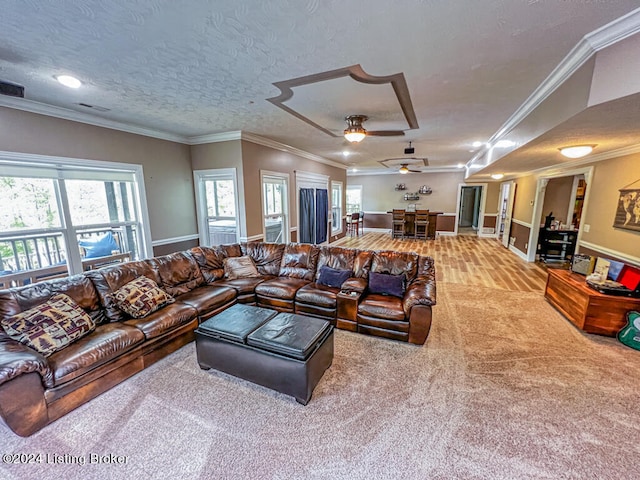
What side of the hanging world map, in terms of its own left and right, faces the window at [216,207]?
front

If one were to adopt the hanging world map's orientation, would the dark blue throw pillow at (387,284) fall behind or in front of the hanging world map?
in front

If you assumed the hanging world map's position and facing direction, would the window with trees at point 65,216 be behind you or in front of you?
in front

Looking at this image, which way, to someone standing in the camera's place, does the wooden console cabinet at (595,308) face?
facing the viewer and to the left of the viewer

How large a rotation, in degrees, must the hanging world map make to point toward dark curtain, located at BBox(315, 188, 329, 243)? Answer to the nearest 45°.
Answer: approximately 45° to its right

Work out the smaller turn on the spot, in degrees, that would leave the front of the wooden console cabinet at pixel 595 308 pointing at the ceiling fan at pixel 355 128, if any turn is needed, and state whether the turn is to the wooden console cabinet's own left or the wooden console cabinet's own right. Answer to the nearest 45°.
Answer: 0° — it already faces it

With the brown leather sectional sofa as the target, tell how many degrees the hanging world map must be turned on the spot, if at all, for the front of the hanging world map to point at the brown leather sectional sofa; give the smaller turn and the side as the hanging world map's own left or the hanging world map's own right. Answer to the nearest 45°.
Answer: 0° — it already faces it

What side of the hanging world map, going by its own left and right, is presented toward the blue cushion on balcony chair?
front

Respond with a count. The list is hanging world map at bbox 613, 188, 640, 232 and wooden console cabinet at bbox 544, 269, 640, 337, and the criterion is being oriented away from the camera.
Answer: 0

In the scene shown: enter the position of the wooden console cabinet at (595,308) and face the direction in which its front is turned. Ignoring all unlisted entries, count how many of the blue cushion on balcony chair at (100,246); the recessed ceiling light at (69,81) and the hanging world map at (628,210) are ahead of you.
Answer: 2

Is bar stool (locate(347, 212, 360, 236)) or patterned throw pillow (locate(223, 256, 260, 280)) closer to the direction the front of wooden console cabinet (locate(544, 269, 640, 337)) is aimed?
the patterned throw pillow
